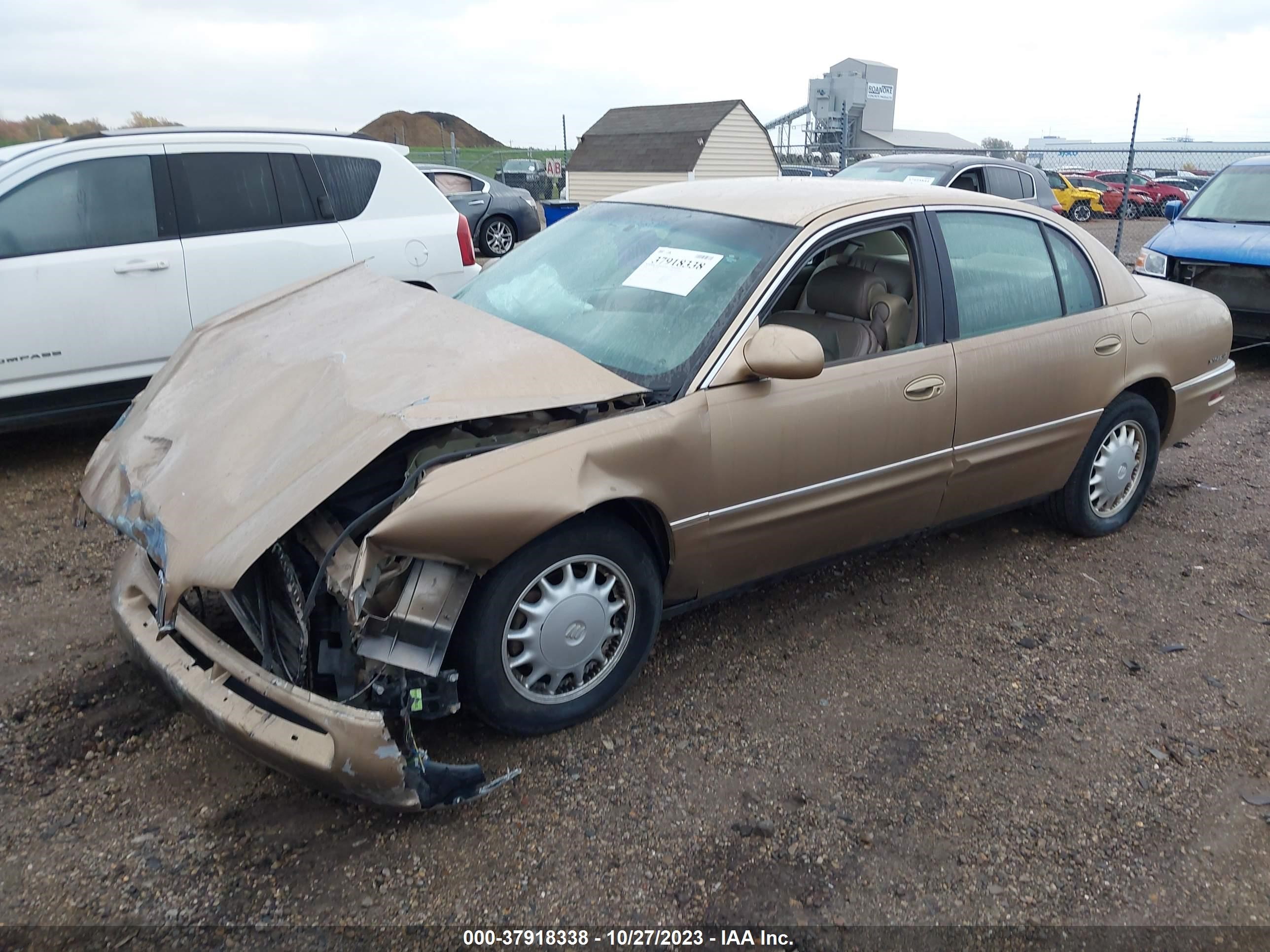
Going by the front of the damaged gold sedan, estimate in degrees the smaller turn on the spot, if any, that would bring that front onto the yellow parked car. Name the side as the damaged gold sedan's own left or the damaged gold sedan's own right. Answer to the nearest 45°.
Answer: approximately 180°

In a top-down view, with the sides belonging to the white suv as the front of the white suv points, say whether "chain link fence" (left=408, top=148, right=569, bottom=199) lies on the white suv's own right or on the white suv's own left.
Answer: on the white suv's own right

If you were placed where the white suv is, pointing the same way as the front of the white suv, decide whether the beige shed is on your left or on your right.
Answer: on your right

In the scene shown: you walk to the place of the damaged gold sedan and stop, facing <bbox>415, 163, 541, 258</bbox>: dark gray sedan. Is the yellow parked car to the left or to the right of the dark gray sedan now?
right

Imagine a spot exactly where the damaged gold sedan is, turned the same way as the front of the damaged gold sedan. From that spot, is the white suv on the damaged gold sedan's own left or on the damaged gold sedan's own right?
on the damaged gold sedan's own right

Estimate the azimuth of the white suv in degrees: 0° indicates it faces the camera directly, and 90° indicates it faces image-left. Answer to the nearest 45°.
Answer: approximately 90°

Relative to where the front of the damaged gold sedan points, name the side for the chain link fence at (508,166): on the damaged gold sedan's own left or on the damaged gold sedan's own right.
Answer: on the damaged gold sedan's own right

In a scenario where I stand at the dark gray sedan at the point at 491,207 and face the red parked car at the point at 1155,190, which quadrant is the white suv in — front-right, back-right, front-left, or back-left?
back-right

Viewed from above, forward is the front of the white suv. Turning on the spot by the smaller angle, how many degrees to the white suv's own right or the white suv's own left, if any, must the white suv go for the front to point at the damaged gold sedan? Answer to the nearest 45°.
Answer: approximately 90° to the white suv's own left
